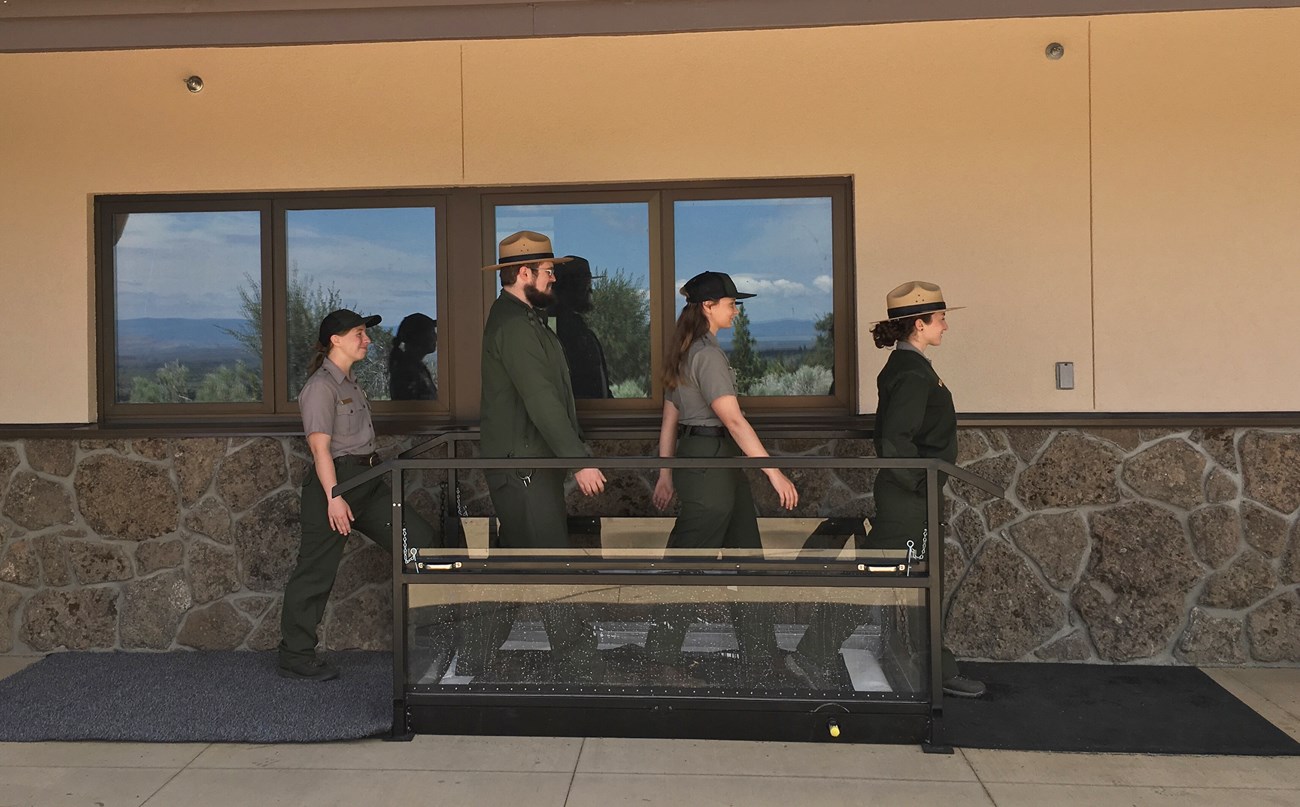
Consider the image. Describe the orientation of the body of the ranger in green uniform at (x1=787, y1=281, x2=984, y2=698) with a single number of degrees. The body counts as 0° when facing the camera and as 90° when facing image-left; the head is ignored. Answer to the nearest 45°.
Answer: approximately 270°

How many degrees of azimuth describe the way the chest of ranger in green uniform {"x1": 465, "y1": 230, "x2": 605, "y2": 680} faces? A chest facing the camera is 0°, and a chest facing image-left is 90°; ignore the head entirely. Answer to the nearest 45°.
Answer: approximately 270°

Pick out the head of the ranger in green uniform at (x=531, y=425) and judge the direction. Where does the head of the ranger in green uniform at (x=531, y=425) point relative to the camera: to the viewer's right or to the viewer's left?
to the viewer's right

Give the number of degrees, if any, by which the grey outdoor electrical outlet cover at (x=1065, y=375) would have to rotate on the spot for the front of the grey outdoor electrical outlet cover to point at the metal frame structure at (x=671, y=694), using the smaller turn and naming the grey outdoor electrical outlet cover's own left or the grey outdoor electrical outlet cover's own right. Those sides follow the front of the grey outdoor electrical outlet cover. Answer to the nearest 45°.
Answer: approximately 45° to the grey outdoor electrical outlet cover's own right

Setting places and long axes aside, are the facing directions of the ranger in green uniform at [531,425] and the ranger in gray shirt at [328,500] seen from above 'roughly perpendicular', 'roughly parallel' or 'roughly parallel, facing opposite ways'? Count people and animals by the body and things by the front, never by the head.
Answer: roughly parallel

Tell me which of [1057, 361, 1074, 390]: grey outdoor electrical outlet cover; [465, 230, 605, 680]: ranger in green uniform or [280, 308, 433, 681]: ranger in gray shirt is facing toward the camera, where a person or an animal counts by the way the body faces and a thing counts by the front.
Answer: the grey outdoor electrical outlet cover

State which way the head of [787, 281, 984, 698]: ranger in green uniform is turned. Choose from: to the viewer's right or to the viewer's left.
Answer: to the viewer's right

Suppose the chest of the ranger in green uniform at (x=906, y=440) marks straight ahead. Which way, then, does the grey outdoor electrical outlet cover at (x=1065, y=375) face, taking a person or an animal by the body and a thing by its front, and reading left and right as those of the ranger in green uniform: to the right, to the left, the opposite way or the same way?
to the right

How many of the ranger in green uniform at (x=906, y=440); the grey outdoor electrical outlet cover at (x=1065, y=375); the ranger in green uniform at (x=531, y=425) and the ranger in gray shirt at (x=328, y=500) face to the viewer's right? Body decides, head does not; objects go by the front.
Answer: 3

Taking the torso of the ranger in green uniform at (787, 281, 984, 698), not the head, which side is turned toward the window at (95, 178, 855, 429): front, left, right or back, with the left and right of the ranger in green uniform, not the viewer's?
back

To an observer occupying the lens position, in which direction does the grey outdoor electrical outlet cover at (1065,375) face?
facing the viewer

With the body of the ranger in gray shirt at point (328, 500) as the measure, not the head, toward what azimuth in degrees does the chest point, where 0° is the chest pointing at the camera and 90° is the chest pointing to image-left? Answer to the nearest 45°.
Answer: approximately 270°
